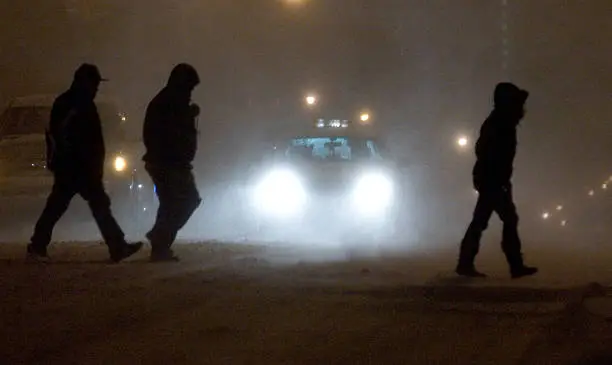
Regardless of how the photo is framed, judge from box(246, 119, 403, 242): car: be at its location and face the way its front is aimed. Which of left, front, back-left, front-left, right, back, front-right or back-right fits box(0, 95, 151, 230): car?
right

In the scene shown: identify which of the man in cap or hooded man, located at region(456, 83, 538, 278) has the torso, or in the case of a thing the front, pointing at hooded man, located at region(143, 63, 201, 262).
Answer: the man in cap

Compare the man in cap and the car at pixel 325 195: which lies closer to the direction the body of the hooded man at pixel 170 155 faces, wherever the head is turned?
the car

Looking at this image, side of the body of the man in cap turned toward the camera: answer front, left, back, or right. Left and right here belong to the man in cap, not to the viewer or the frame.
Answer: right

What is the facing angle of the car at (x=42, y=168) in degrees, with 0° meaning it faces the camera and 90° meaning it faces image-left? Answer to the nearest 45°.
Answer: approximately 315°

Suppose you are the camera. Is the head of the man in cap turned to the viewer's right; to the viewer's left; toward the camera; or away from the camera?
to the viewer's right

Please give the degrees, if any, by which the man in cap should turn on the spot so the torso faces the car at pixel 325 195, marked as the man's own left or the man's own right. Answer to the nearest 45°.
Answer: approximately 45° to the man's own left

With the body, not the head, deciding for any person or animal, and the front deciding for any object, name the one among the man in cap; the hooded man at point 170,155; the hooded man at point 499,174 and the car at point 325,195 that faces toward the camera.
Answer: the car

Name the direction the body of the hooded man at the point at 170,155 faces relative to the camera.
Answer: to the viewer's right

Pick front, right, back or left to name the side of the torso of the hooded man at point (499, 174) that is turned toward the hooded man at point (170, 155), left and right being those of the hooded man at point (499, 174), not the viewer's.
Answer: back

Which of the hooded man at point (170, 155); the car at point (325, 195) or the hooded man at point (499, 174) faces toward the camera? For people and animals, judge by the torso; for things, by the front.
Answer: the car

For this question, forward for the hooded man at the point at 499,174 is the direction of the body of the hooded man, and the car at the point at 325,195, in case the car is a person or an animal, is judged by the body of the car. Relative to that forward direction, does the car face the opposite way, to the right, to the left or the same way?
to the right

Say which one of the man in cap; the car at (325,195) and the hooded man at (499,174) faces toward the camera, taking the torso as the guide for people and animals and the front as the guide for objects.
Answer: the car

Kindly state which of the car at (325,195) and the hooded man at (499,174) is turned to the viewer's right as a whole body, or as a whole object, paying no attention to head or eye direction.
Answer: the hooded man

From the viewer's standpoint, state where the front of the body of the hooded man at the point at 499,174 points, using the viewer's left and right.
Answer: facing to the right of the viewer

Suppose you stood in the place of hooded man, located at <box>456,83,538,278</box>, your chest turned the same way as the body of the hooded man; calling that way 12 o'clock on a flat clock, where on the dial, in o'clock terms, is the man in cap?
The man in cap is roughly at 6 o'clock from the hooded man.
